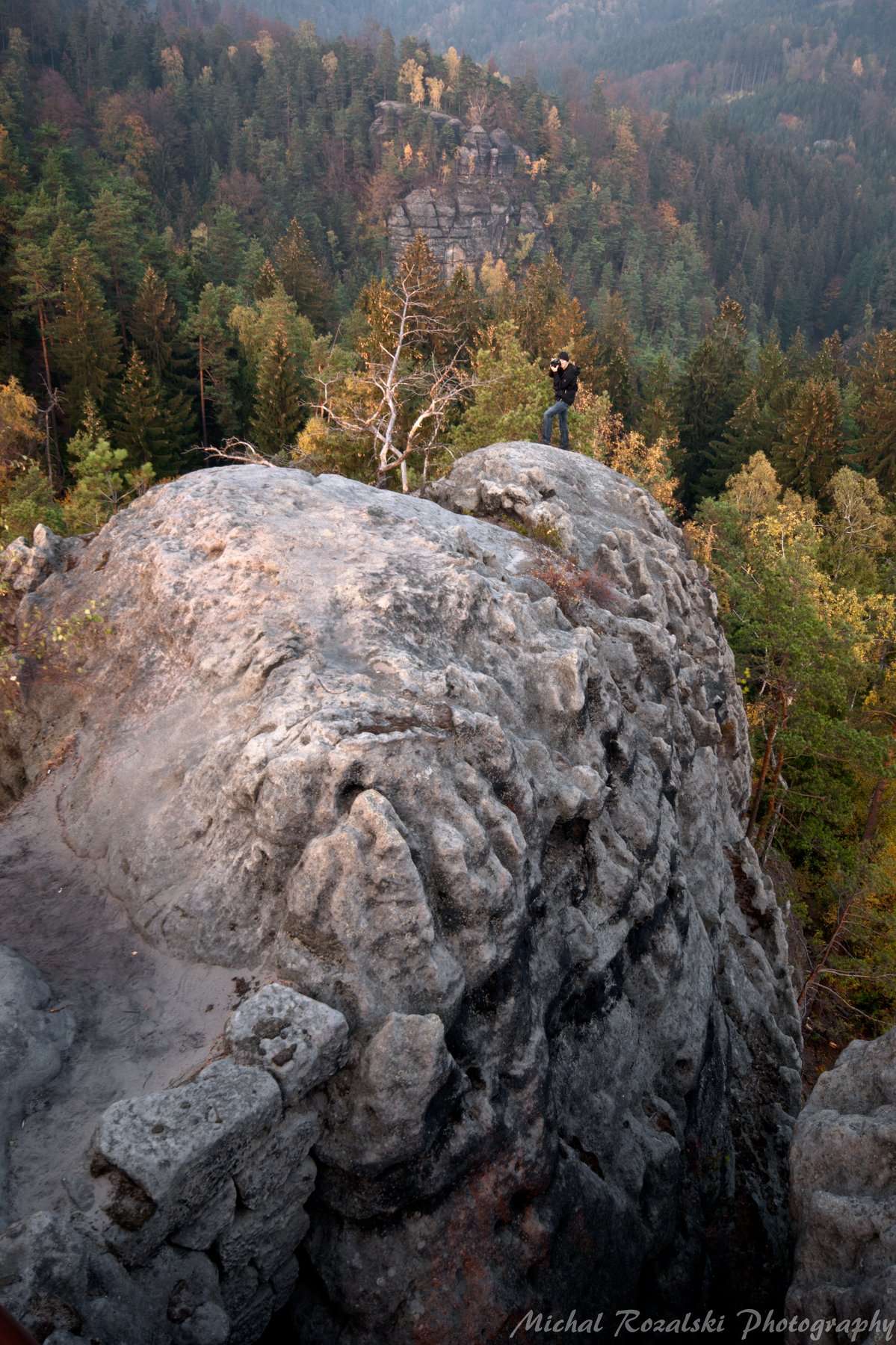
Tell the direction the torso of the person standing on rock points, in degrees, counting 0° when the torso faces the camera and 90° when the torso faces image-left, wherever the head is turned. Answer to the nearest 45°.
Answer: approximately 45°

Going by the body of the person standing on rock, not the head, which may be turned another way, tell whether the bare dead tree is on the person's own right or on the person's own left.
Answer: on the person's own right

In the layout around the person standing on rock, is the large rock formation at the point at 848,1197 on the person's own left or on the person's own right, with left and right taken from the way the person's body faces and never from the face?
on the person's own left

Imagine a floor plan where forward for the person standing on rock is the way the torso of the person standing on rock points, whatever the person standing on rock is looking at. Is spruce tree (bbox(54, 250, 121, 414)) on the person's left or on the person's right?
on the person's right

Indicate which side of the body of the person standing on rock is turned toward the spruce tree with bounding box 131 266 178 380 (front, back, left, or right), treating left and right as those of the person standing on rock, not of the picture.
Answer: right

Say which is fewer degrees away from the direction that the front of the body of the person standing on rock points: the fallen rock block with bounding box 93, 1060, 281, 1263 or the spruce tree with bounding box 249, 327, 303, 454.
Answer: the fallen rock block

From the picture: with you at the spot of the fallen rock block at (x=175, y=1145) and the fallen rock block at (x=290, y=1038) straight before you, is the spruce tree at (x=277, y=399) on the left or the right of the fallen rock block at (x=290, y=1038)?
left
